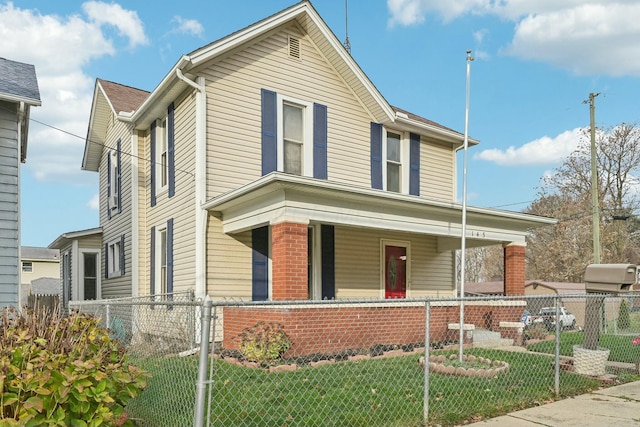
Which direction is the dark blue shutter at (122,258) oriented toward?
to the viewer's left

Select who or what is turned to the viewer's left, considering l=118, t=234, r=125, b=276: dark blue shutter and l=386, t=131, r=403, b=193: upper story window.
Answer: the dark blue shutter

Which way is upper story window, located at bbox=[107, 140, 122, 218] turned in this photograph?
to the viewer's left

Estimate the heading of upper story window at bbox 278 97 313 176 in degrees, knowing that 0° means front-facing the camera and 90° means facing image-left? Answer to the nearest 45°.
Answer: approximately 315°

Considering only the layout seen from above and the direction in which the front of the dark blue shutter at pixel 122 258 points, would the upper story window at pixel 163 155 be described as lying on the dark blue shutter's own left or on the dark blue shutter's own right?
on the dark blue shutter's own left

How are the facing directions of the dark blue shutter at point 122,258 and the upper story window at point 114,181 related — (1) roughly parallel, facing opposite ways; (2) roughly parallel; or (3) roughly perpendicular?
roughly parallel

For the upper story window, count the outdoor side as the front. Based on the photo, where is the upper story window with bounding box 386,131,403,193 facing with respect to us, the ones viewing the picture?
facing the viewer and to the right of the viewer

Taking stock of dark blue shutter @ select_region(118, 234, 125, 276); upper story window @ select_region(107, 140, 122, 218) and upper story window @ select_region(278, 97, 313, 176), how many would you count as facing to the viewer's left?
2

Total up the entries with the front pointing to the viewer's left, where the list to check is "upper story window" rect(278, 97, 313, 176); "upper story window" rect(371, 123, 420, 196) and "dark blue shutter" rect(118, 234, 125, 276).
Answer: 1

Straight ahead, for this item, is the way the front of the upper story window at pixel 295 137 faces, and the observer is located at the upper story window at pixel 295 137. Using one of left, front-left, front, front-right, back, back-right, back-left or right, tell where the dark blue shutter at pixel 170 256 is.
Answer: back-right

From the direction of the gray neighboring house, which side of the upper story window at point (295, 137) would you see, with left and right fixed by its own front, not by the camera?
right

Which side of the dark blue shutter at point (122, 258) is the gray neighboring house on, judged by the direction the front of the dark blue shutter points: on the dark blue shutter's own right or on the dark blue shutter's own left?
on the dark blue shutter's own left
